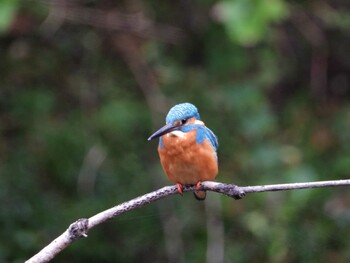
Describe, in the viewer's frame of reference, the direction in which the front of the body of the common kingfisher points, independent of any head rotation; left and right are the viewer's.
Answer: facing the viewer and to the left of the viewer
